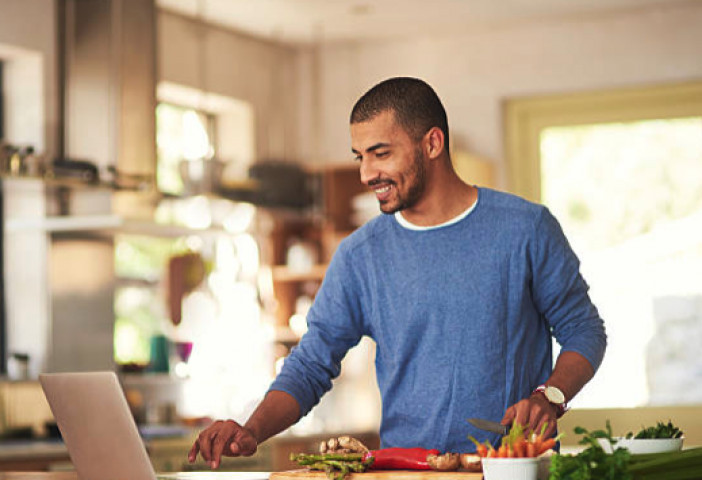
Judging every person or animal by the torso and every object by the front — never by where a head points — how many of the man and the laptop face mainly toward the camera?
1

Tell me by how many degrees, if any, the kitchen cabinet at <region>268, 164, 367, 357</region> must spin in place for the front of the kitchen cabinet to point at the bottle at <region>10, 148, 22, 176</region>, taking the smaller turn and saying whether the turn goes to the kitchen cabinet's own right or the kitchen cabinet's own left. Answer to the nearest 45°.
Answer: approximately 45° to the kitchen cabinet's own right

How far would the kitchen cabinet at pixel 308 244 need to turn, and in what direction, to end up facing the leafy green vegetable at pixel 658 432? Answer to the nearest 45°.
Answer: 0° — it already faces it

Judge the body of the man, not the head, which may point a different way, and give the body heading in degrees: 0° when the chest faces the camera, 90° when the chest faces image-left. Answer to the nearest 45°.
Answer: approximately 0°

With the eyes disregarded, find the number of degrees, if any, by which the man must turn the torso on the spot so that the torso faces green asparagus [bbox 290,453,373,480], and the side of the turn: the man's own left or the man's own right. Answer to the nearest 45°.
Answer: approximately 45° to the man's own right

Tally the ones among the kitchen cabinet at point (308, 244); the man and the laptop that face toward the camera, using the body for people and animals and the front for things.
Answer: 2

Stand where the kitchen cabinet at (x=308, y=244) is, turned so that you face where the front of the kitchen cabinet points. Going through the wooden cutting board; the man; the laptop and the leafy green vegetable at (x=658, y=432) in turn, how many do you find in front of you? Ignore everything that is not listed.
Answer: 4

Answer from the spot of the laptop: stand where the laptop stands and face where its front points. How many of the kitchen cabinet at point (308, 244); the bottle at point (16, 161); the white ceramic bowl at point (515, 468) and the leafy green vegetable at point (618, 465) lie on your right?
2

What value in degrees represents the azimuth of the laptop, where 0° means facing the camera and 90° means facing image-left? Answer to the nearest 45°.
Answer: approximately 225°

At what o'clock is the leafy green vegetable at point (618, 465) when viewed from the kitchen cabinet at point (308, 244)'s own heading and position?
The leafy green vegetable is roughly at 12 o'clock from the kitchen cabinet.

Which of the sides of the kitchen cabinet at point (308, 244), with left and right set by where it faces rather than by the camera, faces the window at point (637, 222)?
left

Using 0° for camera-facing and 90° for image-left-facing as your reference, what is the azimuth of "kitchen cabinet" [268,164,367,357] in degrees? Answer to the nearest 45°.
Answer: approximately 0°

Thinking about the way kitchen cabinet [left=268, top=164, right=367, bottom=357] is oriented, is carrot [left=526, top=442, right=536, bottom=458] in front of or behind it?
in front
